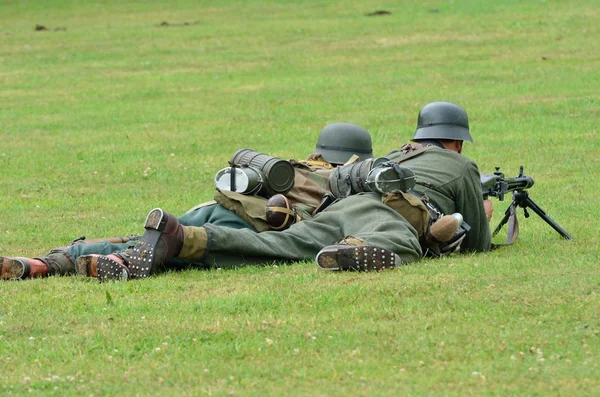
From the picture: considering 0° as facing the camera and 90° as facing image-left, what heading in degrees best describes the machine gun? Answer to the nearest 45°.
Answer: approximately 225°
